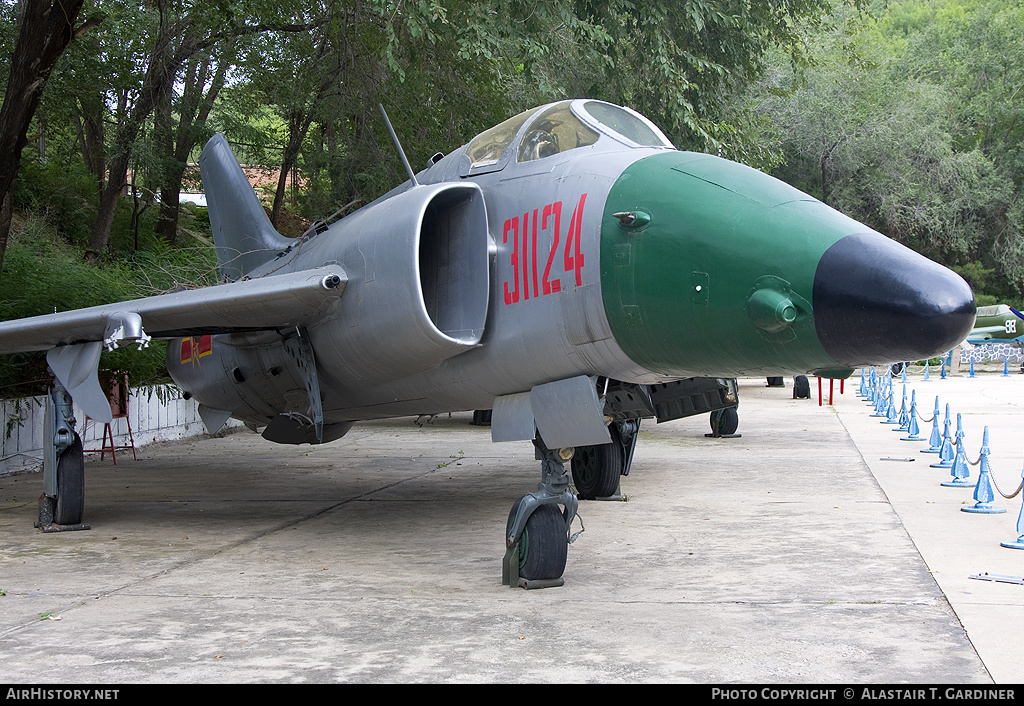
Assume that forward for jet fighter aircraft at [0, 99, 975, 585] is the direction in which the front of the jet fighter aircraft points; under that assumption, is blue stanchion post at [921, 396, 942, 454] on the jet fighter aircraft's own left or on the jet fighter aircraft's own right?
on the jet fighter aircraft's own left

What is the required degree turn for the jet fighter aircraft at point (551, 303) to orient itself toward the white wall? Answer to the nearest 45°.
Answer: approximately 180°

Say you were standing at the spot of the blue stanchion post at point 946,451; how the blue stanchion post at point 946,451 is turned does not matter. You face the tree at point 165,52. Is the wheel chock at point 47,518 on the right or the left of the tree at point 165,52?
left

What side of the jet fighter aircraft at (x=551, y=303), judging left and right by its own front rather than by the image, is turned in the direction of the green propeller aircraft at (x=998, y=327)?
left

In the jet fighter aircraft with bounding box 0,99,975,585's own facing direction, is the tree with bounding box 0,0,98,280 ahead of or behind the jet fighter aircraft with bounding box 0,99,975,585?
behind

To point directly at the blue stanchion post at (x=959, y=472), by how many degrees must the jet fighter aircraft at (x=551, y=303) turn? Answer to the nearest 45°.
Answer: approximately 90° to its left

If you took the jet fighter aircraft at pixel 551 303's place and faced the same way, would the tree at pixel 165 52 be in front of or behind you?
behind

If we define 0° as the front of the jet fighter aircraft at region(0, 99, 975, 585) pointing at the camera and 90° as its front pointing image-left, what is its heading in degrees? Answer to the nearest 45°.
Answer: approximately 315°

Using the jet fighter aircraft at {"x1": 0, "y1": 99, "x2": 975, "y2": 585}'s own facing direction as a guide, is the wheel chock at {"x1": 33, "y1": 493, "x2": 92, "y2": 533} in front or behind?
behind
